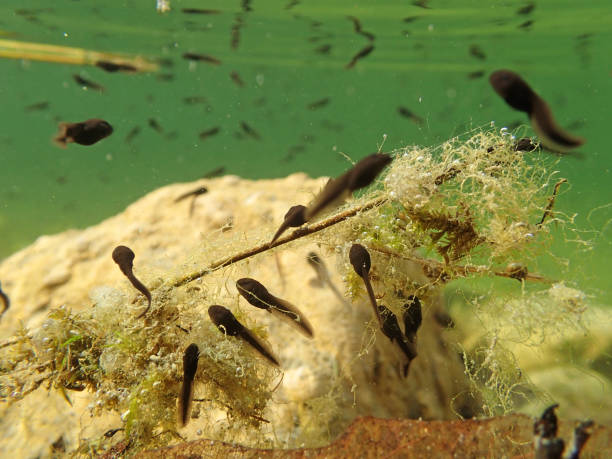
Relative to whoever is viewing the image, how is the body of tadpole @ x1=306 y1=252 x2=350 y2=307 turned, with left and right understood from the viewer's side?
facing away from the viewer and to the left of the viewer

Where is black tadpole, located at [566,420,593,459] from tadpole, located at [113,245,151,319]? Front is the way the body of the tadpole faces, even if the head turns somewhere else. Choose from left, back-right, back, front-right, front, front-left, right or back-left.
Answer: back

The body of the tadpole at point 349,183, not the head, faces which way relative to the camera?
to the viewer's right

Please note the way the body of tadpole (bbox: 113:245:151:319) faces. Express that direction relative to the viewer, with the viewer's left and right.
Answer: facing away from the viewer and to the left of the viewer

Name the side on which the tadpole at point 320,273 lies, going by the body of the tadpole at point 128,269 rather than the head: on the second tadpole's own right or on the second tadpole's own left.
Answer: on the second tadpole's own right

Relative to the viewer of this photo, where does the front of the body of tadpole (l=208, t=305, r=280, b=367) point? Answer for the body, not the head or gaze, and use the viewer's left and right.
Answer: facing to the left of the viewer

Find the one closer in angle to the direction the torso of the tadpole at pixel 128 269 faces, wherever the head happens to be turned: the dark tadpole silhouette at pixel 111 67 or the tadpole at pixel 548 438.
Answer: the dark tadpole silhouette

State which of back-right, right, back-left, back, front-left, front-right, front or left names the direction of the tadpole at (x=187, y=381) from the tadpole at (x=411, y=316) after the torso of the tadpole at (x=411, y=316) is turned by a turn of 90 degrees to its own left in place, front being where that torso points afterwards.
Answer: front-left

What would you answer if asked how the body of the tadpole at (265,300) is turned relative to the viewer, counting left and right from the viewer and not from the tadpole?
facing away from the viewer and to the left of the viewer

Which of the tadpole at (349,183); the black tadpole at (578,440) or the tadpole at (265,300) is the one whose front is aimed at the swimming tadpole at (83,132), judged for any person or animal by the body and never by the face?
the tadpole at (265,300)
